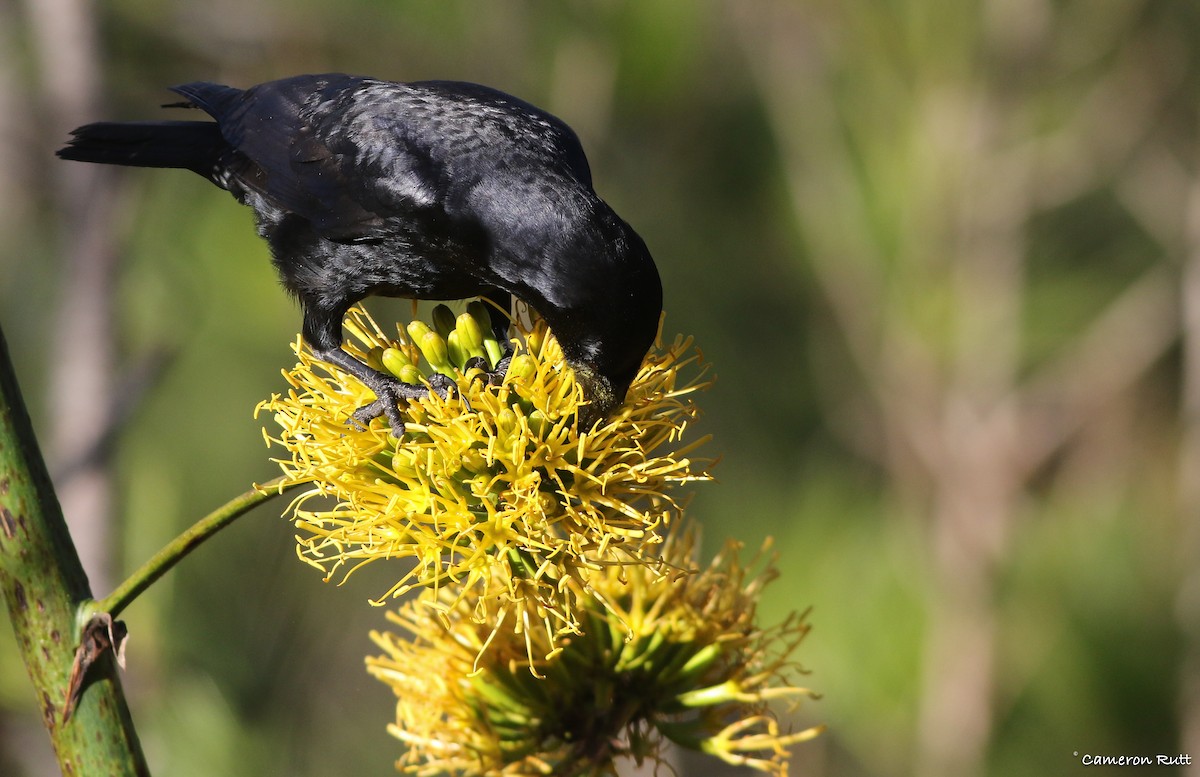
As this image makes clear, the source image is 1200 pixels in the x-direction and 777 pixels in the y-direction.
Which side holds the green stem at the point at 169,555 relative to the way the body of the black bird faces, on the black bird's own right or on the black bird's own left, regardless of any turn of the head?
on the black bird's own right

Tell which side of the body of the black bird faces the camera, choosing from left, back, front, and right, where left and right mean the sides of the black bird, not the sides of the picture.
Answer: right

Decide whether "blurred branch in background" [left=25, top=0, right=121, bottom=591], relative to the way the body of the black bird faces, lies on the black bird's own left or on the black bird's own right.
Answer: on the black bird's own left

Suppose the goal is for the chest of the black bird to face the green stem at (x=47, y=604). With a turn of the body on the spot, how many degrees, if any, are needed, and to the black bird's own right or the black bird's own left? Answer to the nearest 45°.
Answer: approximately 135° to the black bird's own right
